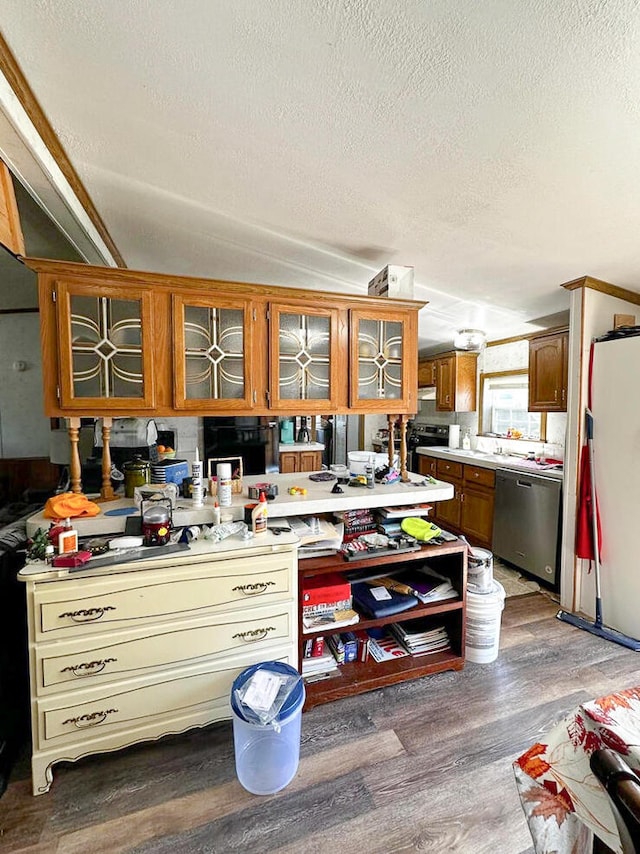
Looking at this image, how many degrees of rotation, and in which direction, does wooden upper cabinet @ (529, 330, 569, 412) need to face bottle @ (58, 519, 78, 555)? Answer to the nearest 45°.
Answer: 0° — it already faces it

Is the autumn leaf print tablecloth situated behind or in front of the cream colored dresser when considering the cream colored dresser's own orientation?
in front

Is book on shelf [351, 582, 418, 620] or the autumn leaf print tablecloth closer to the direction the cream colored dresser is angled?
the autumn leaf print tablecloth

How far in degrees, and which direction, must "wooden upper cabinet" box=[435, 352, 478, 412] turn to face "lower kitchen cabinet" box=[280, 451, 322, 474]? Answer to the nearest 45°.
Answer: approximately 45° to its right

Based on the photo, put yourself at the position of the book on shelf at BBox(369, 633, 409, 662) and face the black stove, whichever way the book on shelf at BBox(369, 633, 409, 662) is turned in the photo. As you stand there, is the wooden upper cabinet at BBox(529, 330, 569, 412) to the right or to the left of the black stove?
right

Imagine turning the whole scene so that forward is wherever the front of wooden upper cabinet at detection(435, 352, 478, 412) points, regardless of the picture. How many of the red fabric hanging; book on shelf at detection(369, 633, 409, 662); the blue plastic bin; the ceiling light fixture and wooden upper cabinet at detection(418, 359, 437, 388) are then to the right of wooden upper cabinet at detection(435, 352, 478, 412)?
1

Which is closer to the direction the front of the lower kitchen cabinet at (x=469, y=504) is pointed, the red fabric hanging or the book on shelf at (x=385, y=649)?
the book on shelf

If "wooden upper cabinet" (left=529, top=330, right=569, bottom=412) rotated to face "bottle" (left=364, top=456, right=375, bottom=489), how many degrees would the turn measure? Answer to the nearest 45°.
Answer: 0° — it already faces it

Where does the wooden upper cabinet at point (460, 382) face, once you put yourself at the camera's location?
facing the viewer and to the left of the viewer

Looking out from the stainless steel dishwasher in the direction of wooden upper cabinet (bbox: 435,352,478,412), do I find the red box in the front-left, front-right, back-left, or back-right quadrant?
back-left

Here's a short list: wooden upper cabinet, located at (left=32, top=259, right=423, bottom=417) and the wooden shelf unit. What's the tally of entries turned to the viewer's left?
0

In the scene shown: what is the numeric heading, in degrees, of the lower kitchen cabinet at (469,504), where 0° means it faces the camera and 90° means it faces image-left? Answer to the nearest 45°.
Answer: approximately 45°
